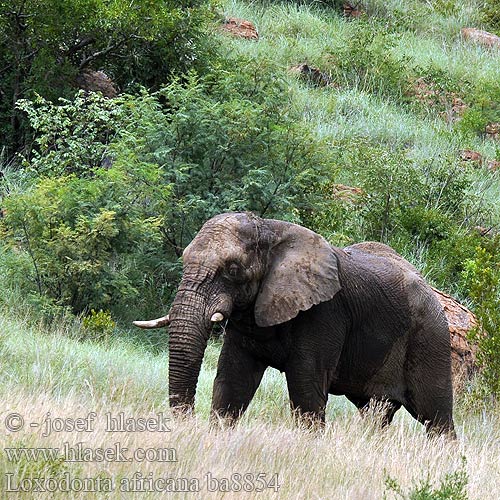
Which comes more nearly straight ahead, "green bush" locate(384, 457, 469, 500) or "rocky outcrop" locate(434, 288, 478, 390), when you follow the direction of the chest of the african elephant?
the green bush

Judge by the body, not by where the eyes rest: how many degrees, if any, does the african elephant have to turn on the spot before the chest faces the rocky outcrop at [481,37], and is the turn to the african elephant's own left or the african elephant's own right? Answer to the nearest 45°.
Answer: approximately 135° to the african elephant's own right

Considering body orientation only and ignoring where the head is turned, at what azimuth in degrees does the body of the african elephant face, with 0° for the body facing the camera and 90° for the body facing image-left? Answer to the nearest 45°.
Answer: approximately 45°

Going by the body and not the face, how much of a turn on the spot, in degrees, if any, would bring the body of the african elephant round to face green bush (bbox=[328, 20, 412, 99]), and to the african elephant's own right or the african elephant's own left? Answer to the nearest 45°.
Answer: approximately 135° to the african elephant's own right

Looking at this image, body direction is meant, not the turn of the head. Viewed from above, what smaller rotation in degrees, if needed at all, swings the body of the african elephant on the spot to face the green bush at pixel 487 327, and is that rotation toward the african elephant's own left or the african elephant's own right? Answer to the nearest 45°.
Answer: approximately 180°

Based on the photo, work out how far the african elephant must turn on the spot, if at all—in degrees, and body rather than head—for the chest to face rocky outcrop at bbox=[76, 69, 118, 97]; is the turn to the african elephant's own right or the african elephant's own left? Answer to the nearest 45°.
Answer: approximately 90° to the african elephant's own right

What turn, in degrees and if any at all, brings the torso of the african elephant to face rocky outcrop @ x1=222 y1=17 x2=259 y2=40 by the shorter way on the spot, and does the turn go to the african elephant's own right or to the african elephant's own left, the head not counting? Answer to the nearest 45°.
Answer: approximately 135° to the african elephant's own right
